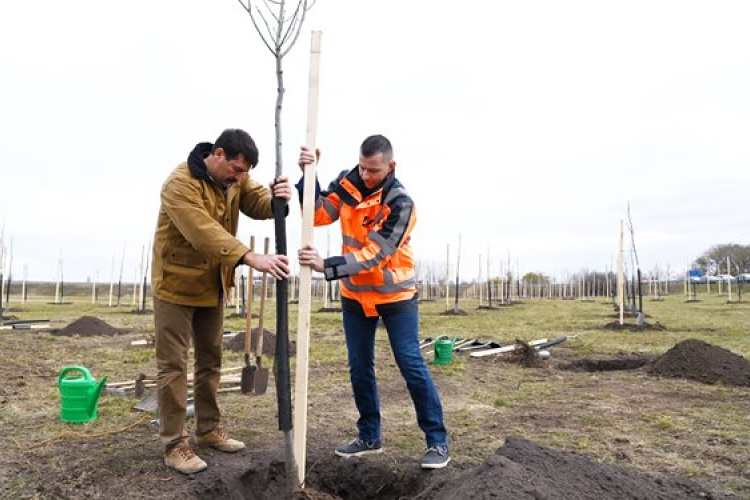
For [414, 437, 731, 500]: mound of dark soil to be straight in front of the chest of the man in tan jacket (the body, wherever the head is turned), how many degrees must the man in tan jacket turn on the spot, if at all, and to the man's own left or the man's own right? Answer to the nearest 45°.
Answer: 0° — they already face it

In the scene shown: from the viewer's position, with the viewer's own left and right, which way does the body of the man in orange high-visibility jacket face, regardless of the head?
facing the viewer and to the left of the viewer

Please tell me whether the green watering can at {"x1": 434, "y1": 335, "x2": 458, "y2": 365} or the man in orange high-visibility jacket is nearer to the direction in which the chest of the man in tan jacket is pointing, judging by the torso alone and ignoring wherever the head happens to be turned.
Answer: the man in orange high-visibility jacket

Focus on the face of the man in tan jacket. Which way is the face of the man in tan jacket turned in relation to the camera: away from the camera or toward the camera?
toward the camera

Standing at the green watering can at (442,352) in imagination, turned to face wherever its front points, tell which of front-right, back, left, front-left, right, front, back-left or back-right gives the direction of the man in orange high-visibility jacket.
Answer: right

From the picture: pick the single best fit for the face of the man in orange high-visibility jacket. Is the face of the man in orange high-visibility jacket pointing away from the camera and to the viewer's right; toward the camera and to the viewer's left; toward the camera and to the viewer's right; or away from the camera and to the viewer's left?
toward the camera and to the viewer's left

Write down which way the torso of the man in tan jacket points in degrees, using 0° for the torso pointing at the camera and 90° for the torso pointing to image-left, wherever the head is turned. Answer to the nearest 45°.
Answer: approximately 315°
